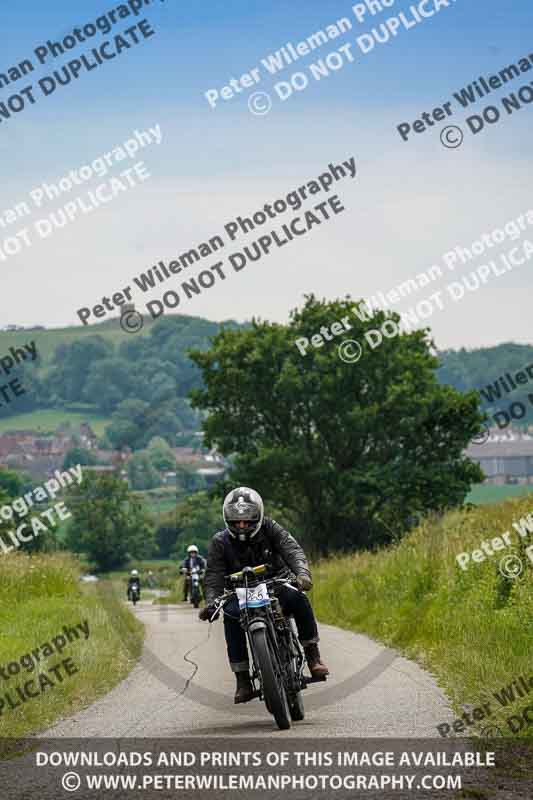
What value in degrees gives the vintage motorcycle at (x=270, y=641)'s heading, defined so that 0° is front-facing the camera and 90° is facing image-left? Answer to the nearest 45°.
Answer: approximately 0°
